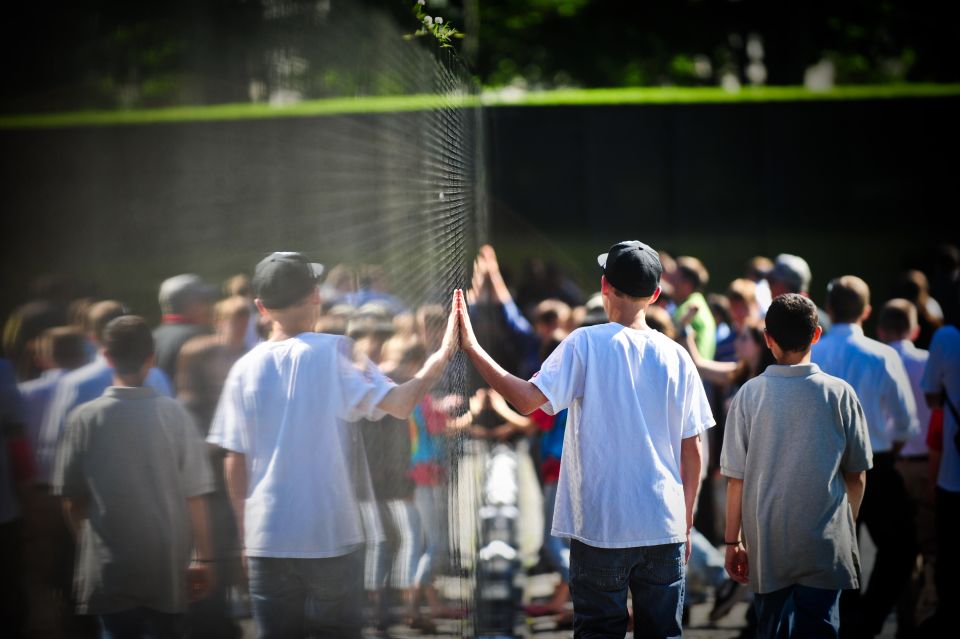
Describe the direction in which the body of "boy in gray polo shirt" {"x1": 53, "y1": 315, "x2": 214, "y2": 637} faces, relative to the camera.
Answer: away from the camera

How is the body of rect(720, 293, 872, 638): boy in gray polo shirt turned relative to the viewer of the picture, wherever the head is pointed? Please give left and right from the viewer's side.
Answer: facing away from the viewer

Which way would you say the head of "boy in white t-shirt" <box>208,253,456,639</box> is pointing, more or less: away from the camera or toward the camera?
away from the camera

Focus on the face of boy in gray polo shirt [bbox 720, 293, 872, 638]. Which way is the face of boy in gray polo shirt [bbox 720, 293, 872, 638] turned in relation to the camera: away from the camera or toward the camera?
away from the camera

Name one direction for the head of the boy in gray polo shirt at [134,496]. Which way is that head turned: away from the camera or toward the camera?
away from the camera
